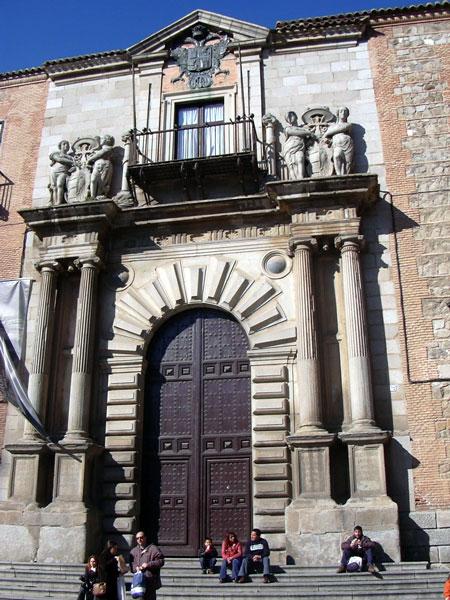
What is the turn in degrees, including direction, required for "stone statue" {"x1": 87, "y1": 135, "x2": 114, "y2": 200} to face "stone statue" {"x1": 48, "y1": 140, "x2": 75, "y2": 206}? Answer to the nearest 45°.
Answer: approximately 90° to its right

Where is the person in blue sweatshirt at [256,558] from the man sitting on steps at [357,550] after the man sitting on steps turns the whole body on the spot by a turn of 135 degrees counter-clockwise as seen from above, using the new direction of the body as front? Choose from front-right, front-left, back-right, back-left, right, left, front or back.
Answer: back-left

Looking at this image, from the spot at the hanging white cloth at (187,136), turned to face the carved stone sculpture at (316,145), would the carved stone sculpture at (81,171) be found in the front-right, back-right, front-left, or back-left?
back-right

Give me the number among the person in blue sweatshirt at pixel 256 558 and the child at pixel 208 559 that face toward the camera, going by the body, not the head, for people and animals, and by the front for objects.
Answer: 2

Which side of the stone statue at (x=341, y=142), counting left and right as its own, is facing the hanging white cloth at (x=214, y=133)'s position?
right
